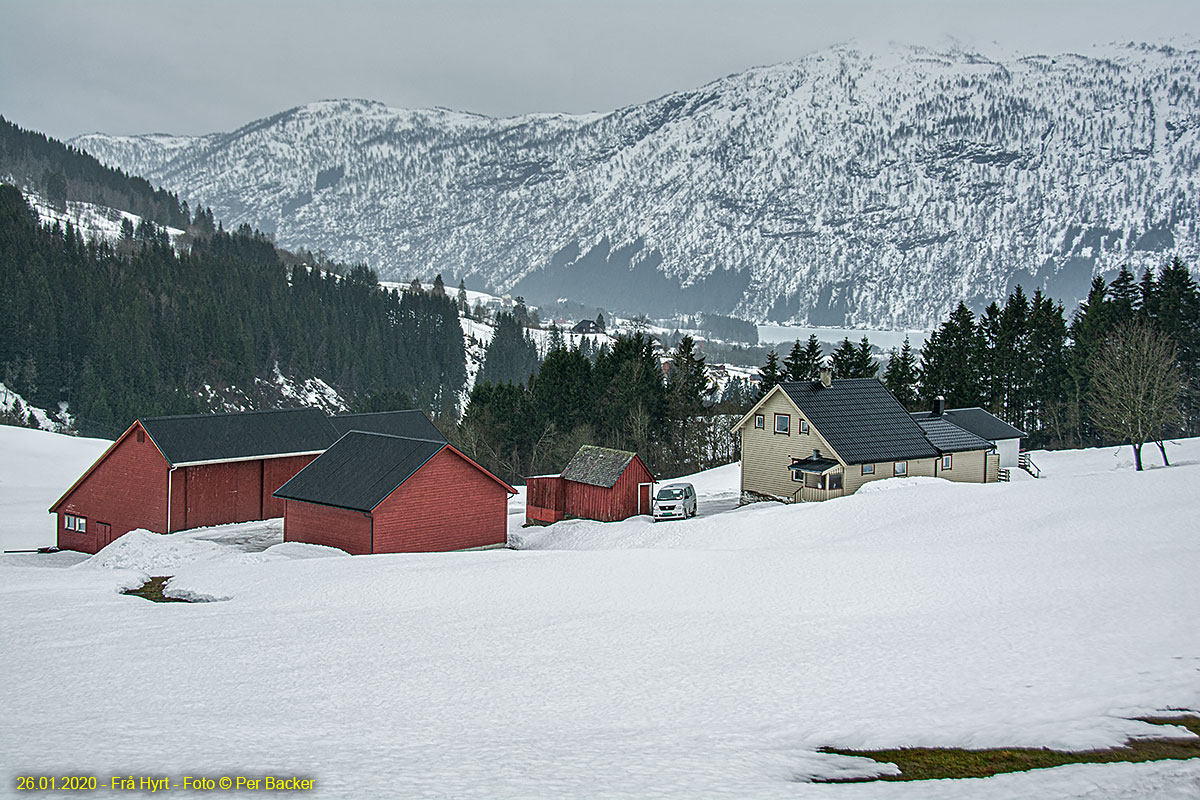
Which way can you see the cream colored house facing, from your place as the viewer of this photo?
facing the viewer and to the left of the viewer

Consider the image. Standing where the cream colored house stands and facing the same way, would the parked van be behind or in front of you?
in front

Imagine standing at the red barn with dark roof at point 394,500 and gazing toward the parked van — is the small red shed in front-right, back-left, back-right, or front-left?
front-left

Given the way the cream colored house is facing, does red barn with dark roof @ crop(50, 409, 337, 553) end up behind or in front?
in front

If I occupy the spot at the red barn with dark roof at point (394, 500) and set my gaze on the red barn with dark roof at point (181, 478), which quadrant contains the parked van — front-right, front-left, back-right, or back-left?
back-right
